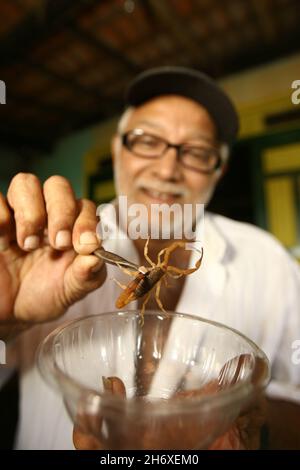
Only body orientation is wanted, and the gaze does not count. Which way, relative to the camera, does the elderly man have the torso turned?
toward the camera

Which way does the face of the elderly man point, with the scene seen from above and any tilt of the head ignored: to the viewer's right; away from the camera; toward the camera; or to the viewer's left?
toward the camera
